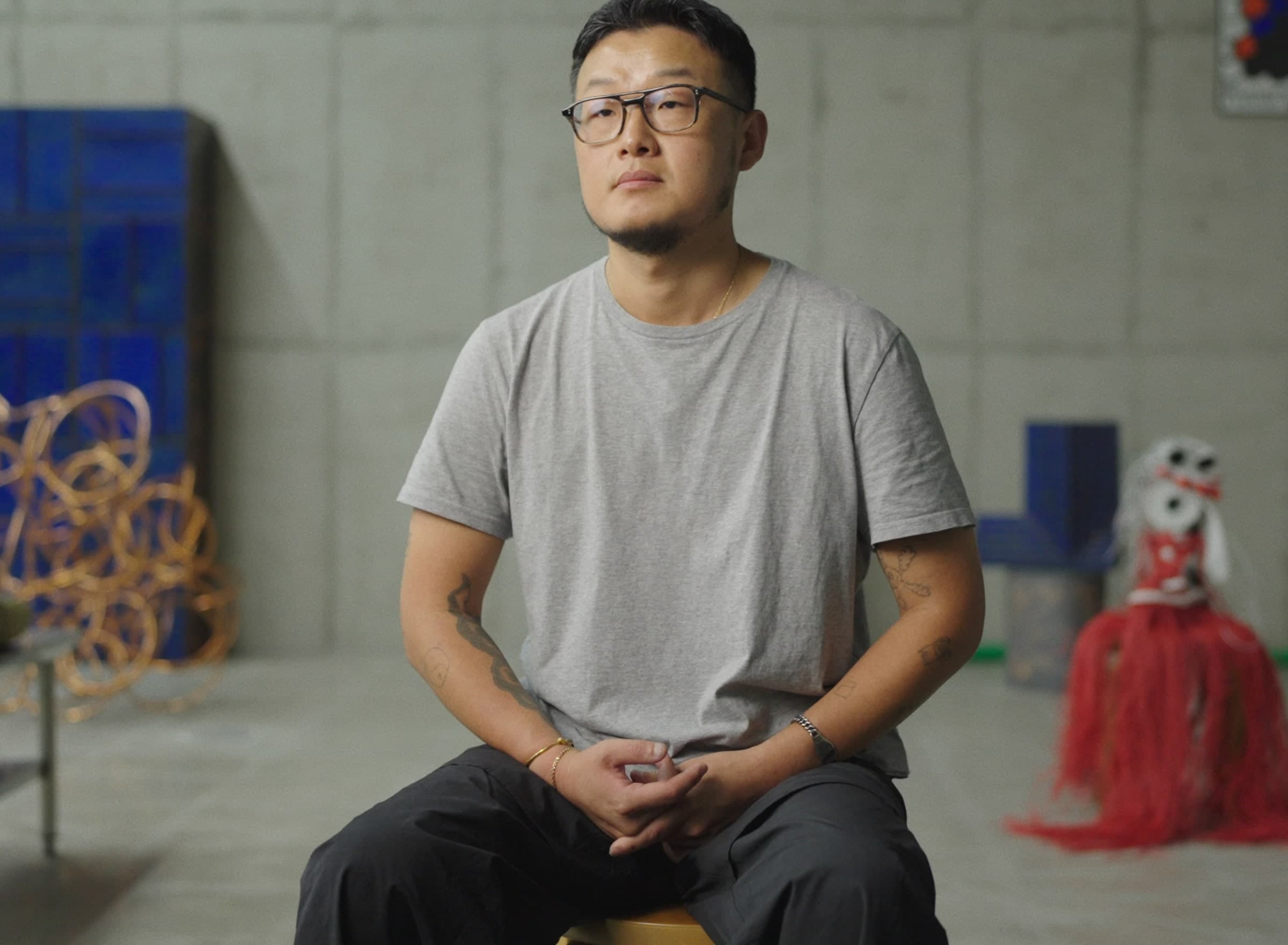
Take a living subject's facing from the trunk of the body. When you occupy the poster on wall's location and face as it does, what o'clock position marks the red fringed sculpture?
The red fringed sculpture is roughly at 12 o'clock from the poster on wall.

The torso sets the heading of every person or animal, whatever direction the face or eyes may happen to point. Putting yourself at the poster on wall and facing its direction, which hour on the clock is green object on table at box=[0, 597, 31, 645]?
The green object on table is roughly at 1 o'clock from the poster on wall.

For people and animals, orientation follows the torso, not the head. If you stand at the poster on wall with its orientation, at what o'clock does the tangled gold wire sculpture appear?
The tangled gold wire sculpture is roughly at 2 o'clock from the poster on wall.

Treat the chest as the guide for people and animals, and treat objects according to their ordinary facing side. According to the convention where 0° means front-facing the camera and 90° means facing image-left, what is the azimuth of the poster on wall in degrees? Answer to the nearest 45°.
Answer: approximately 0°
